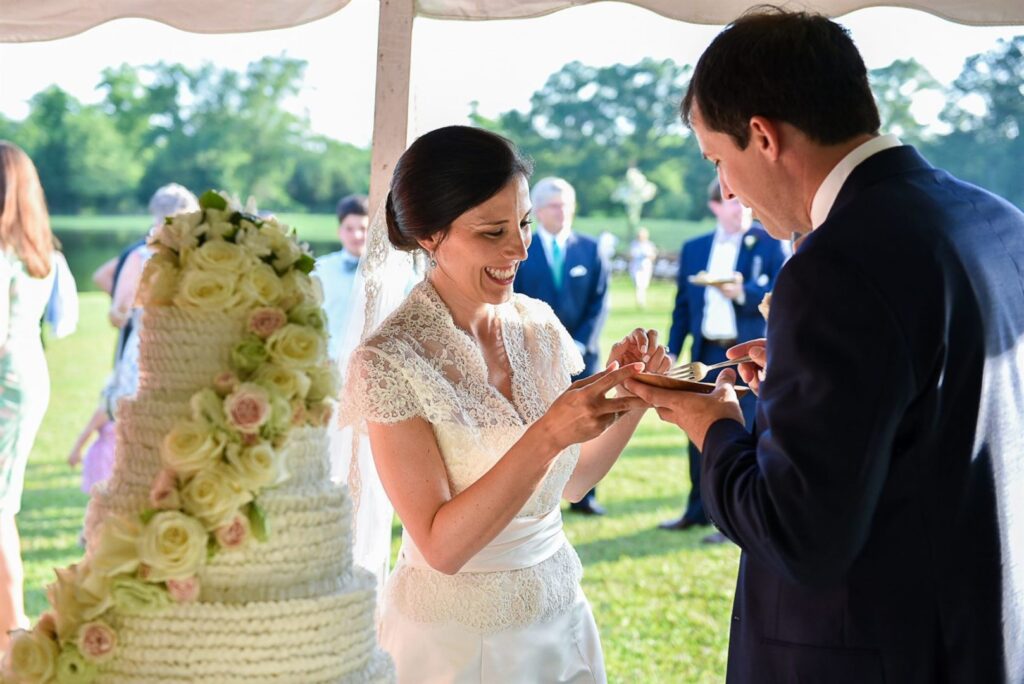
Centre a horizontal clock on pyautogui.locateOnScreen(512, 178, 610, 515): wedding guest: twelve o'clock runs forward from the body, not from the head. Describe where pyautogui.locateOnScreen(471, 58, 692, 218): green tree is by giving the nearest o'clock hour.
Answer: The green tree is roughly at 6 o'clock from the wedding guest.

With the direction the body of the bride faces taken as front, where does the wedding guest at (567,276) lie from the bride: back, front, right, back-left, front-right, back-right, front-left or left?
back-left

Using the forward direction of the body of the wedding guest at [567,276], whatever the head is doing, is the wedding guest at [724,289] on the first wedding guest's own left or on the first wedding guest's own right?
on the first wedding guest's own left

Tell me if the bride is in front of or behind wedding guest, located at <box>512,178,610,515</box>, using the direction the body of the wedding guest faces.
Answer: in front

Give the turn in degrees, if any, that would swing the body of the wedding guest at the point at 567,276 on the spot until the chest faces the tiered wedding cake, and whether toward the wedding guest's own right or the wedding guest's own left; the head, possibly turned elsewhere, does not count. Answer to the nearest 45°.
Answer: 0° — they already face it

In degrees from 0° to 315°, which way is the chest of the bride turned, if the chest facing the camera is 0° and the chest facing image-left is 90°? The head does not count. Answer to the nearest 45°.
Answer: approximately 315°

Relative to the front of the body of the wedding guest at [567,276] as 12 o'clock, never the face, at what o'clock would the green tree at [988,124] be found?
The green tree is roughly at 7 o'clock from the wedding guest.

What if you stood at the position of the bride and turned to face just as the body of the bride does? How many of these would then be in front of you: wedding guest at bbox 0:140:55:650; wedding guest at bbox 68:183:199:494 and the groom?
1

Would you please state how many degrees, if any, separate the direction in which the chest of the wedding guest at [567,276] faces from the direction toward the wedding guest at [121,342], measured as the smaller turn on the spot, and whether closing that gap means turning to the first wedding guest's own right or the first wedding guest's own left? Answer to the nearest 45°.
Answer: approximately 45° to the first wedding guest's own right

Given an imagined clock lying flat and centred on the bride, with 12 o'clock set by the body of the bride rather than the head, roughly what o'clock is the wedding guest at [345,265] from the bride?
The wedding guest is roughly at 7 o'clock from the bride.
